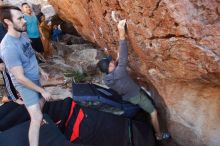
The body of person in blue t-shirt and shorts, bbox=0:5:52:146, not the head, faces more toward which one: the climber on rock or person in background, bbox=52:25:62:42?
the climber on rock

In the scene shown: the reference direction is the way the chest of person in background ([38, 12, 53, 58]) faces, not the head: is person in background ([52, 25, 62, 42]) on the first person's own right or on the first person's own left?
on the first person's own left

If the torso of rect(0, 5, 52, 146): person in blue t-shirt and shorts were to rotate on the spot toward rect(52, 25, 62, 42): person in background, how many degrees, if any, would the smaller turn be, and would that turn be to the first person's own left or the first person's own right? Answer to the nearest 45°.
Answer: approximately 90° to the first person's own left

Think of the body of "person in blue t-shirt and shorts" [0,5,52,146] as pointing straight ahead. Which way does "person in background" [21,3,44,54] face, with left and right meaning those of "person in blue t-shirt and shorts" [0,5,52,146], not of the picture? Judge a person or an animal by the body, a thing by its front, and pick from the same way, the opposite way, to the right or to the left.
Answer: to the right

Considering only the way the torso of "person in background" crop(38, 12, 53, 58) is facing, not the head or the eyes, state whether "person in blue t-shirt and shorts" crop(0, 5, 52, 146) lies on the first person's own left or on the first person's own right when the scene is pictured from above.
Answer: on the first person's own right

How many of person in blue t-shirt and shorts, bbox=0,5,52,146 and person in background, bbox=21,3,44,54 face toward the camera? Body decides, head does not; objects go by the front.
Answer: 1

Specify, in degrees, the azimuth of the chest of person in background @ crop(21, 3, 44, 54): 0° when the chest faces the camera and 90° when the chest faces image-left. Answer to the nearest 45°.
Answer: approximately 0°

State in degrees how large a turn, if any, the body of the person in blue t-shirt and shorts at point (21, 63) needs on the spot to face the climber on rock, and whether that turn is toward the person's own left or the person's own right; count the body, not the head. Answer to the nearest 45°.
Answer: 0° — they already face them

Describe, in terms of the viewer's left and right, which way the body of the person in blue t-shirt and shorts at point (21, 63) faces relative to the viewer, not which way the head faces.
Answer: facing to the right of the viewer
